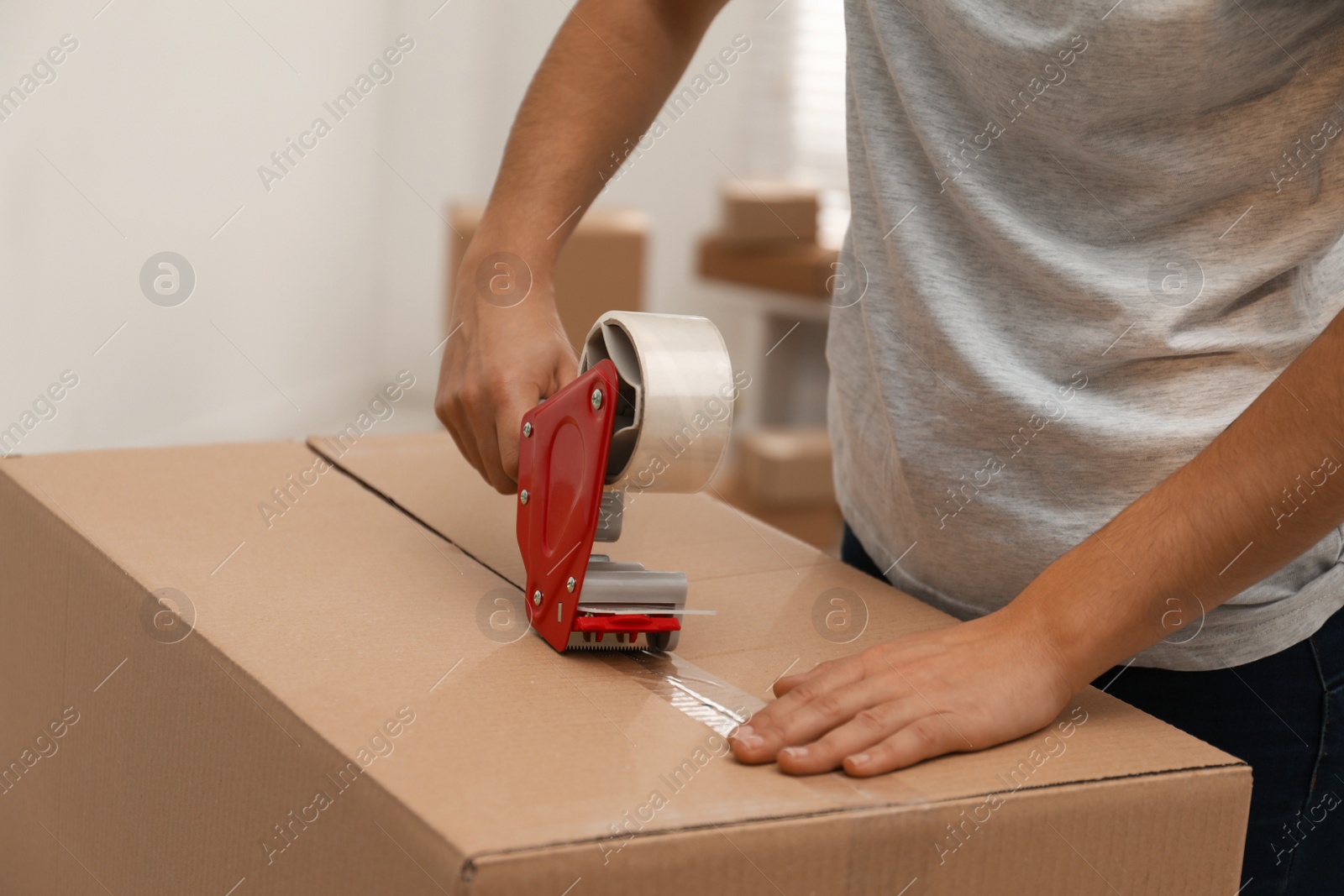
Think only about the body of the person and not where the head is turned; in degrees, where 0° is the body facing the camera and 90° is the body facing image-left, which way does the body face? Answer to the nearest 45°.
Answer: approximately 45°

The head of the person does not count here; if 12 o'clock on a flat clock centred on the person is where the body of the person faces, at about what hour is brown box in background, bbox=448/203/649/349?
The brown box in background is roughly at 4 o'clock from the person.

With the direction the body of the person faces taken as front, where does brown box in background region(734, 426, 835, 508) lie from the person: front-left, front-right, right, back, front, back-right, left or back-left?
back-right

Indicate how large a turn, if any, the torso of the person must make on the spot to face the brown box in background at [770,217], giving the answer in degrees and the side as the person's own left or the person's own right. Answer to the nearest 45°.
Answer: approximately 135° to the person's own right

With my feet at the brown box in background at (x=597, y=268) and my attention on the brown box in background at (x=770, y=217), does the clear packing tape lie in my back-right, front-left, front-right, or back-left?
back-right

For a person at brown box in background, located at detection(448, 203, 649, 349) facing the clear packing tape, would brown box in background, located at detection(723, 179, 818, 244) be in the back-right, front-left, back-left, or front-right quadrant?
back-left
